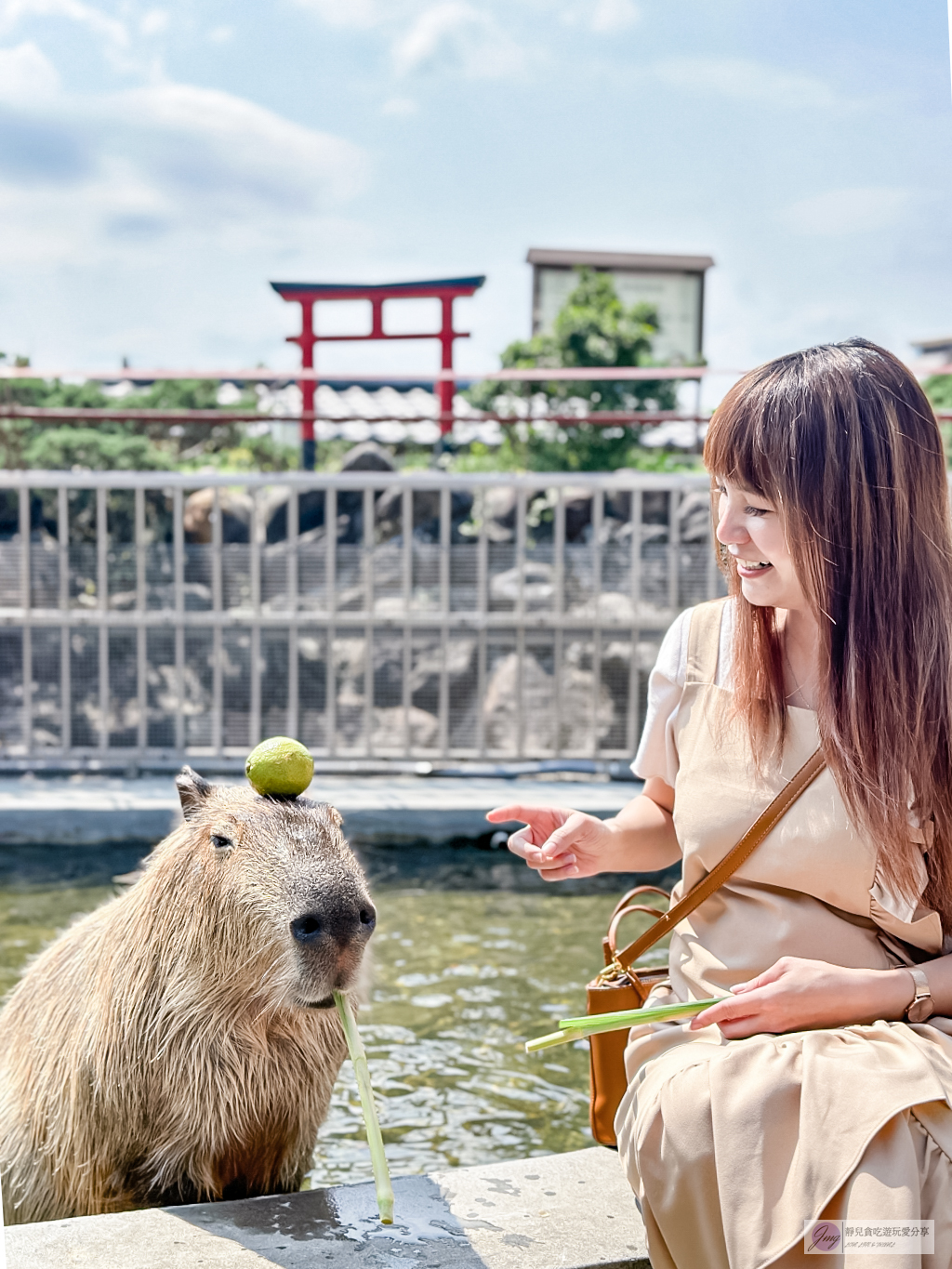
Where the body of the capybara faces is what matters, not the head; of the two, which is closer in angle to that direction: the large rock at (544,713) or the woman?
the woman

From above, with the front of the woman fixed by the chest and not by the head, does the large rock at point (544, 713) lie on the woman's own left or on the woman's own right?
on the woman's own right

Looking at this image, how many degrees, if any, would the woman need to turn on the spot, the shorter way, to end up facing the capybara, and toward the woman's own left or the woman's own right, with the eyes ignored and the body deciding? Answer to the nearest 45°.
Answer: approximately 45° to the woman's own right

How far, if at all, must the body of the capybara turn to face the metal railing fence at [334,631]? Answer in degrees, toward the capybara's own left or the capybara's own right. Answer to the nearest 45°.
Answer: approximately 135° to the capybara's own left

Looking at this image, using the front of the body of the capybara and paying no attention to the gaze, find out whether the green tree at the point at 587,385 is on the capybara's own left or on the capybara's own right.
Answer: on the capybara's own left

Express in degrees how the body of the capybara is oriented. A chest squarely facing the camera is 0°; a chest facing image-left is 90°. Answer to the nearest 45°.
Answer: approximately 315°

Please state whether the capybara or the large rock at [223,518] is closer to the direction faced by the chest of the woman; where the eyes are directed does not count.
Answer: the capybara
